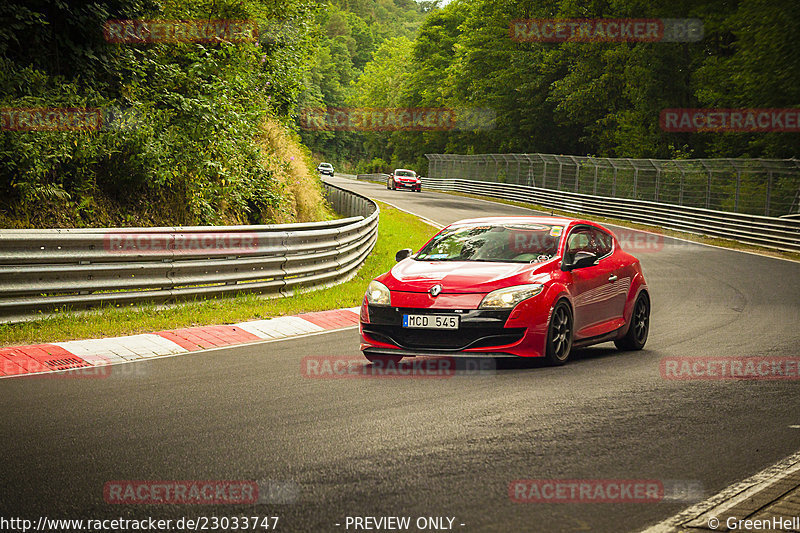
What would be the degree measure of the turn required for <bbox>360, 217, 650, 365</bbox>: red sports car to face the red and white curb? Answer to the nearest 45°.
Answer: approximately 45° to its right

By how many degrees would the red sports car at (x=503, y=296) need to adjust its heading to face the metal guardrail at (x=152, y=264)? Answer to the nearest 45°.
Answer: approximately 90° to its right

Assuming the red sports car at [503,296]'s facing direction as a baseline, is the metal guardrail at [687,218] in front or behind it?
behind

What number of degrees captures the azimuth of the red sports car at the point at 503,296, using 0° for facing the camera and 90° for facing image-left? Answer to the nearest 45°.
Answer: approximately 45°

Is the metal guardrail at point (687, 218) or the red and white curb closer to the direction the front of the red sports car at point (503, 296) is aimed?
the red and white curb
